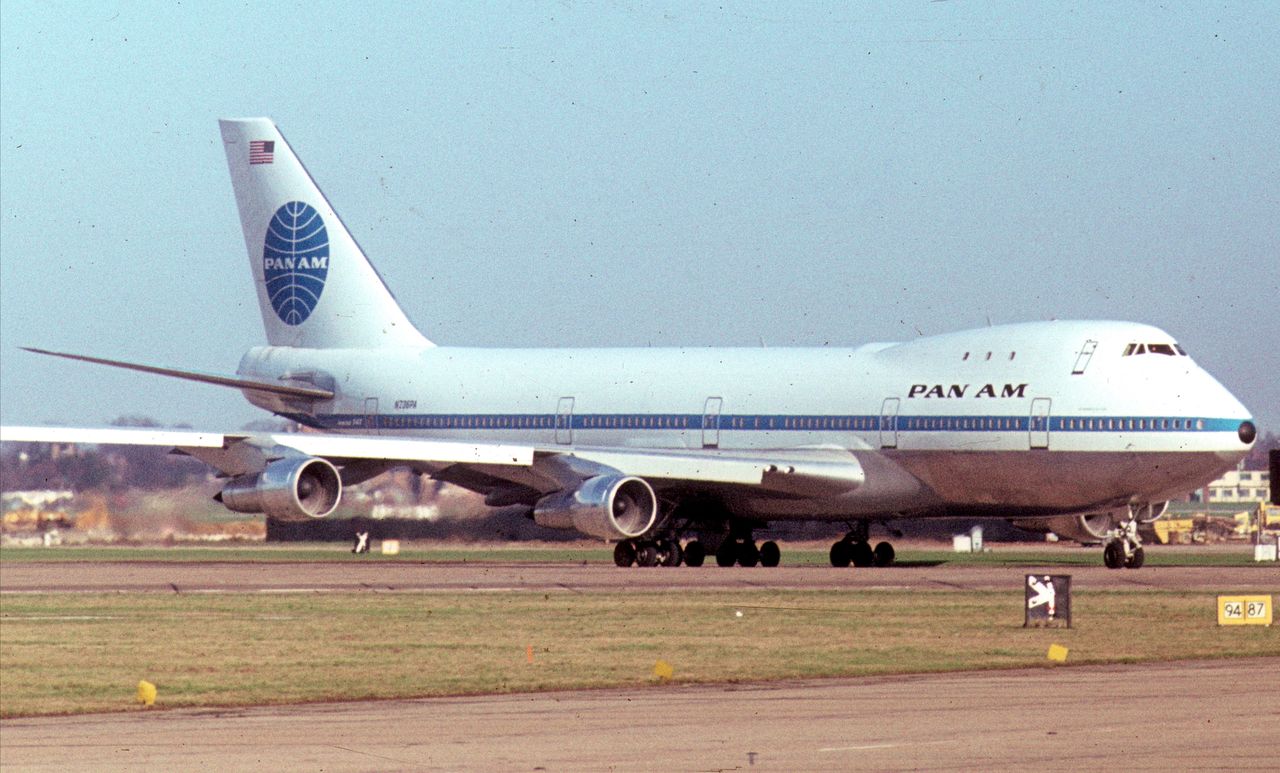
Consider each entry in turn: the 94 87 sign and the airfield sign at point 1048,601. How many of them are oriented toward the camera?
2

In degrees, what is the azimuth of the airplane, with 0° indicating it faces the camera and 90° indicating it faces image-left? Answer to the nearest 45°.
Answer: approximately 315°

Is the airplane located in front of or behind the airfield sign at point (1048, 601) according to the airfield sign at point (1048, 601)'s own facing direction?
behind

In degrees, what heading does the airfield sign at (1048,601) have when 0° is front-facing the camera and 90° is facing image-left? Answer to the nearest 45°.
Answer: approximately 0°

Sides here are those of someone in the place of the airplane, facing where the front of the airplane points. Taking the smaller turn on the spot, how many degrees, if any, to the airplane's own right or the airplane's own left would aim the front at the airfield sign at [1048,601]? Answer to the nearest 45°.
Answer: approximately 45° to the airplane's own right

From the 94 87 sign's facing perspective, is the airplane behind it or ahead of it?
behind

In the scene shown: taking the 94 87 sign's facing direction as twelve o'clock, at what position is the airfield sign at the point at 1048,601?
The airfield sign is roughly at 2 o'clock from the 94 87 sign.

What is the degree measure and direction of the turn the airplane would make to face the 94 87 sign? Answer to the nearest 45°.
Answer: approximately 45° to its right

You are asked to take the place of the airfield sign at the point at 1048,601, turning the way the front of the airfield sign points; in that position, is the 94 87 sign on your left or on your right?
on your left

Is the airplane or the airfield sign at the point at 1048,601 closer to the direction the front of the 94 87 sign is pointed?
the airfield sign
